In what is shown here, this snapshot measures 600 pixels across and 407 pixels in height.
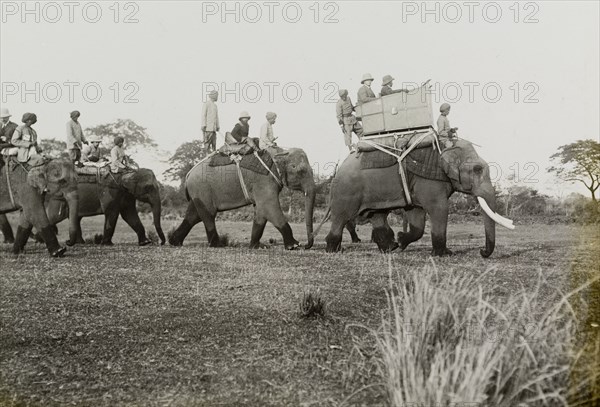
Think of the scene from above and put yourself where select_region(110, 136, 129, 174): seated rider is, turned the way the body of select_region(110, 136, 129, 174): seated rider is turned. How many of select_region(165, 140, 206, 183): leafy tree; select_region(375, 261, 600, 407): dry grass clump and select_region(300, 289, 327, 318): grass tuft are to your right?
2

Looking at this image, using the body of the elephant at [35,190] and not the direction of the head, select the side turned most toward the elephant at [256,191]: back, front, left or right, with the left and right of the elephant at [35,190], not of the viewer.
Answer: front

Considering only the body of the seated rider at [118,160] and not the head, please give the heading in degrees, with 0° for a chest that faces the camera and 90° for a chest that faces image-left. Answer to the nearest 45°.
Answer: approximately 270°

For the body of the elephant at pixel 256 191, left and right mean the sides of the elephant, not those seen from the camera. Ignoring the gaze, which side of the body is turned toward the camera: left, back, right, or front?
right

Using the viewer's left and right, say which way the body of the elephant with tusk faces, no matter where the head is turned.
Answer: facing to the right of the viewer

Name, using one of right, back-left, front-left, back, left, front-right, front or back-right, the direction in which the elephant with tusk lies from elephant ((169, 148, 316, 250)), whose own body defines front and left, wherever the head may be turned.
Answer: front-right

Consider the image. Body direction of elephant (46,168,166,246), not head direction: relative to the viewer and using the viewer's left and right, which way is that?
facing to the right of the viewer

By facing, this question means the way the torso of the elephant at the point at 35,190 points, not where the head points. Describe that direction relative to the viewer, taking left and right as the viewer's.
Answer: facing to the right of the viewer
